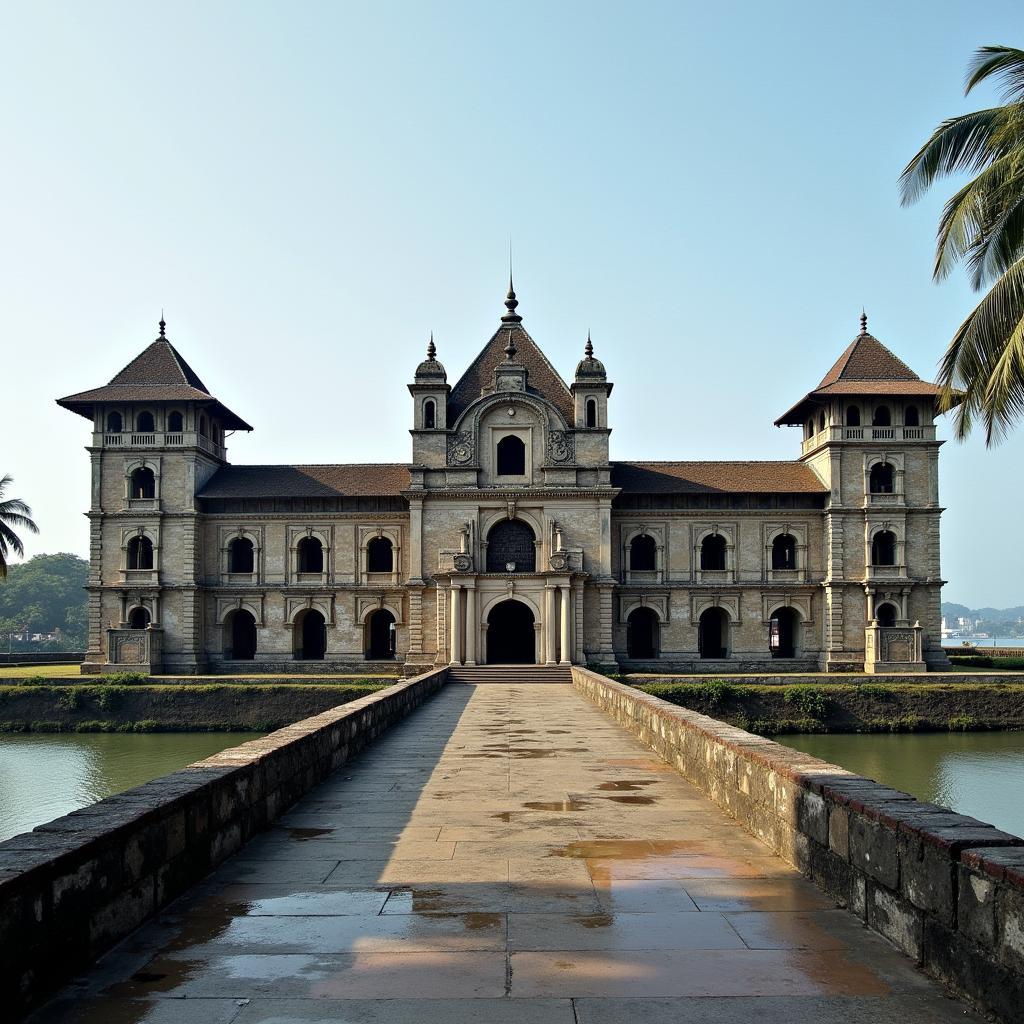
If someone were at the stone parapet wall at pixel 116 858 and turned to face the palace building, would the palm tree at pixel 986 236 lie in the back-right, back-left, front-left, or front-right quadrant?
front-right

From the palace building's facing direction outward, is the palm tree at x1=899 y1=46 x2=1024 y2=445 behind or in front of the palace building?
in front

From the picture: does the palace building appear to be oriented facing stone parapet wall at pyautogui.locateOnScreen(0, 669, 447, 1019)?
yes

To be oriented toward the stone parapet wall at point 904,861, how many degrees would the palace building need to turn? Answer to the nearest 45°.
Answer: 0° — it already faces it

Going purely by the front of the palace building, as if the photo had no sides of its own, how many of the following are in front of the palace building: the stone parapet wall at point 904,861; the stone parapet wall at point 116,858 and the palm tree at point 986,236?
3

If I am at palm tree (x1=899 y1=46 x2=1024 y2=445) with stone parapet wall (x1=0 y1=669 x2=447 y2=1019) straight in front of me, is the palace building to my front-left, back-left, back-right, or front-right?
back-right

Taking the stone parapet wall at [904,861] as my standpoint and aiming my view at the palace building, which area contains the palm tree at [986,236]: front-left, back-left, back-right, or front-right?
front-right

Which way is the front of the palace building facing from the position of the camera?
facing the viewer
